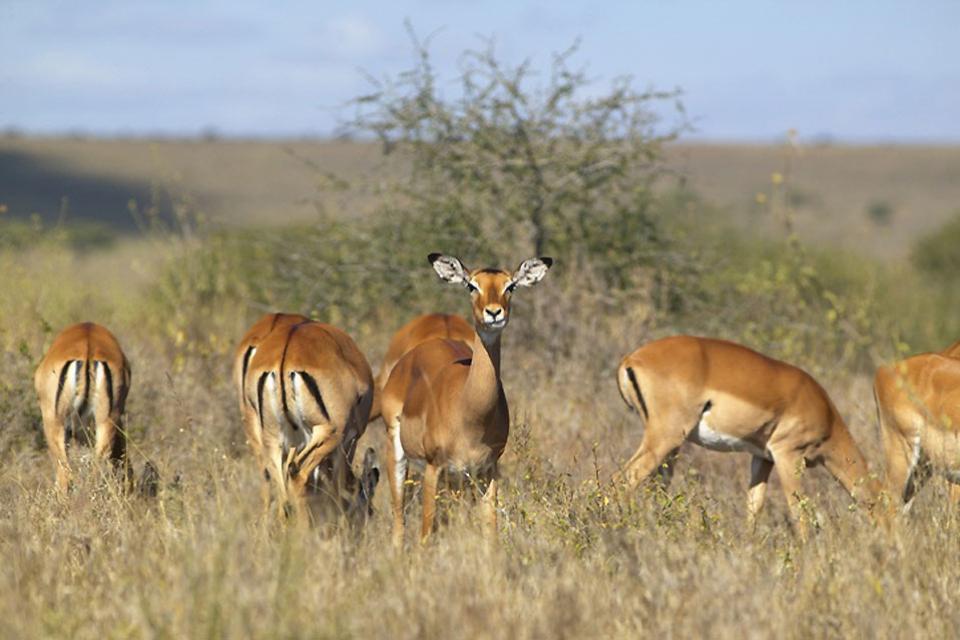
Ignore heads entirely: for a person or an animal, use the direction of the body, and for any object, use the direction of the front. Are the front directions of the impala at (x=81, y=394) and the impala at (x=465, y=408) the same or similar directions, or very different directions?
very different directions

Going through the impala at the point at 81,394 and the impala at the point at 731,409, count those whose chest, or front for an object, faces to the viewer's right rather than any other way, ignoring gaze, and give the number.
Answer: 1

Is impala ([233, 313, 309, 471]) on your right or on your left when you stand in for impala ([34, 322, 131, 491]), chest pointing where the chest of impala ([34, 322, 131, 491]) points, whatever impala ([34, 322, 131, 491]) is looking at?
on your right

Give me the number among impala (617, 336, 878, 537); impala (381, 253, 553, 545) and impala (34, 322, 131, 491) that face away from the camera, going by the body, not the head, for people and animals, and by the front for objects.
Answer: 1

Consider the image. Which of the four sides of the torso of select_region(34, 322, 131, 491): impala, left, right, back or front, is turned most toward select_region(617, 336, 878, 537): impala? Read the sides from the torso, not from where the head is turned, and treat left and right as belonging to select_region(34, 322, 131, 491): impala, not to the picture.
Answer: right

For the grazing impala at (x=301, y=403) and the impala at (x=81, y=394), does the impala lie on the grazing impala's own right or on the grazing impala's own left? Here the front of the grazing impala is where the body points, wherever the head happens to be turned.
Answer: on the grazing impala's own left

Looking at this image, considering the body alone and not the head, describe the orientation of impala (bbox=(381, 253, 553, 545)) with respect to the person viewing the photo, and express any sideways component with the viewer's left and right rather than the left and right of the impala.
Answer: facing the viewer and to the right of the viewer

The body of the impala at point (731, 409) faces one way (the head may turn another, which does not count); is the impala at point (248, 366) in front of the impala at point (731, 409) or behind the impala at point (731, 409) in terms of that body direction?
behind

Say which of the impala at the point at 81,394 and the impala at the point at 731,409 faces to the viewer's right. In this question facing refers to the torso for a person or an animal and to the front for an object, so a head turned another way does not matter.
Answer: the impala at the point at 731,409

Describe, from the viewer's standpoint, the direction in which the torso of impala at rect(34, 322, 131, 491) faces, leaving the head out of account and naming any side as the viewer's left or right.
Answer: facing away from the viewer

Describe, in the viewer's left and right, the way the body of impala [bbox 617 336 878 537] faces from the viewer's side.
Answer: facing to the right of the viewer

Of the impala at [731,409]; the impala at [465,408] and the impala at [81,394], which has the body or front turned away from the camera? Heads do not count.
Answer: the impala at [81,394]

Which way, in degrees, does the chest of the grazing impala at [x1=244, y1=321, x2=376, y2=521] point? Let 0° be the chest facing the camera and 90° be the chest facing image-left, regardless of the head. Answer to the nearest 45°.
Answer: approximately 225°
